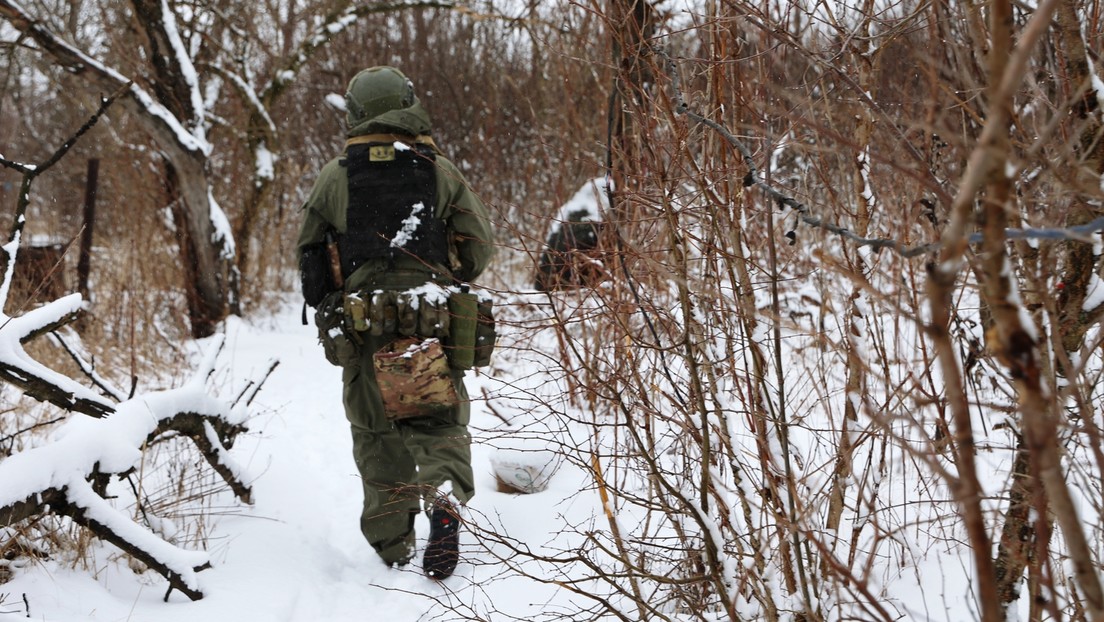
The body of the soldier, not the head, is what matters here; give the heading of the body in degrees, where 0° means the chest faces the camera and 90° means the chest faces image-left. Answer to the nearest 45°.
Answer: approximately 180°

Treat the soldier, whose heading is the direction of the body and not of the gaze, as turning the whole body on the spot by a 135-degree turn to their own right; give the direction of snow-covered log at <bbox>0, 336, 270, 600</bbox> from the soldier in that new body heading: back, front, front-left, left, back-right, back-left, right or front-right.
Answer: right

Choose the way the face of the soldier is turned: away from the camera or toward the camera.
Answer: away from the camera

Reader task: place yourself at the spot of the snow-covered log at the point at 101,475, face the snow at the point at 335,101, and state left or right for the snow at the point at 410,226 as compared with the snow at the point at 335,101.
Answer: right

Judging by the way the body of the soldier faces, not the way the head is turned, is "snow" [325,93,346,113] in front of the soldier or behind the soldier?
in front
